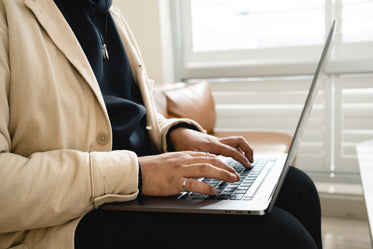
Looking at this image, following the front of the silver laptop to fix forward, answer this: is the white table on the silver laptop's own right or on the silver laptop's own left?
on the silver laptop's own right

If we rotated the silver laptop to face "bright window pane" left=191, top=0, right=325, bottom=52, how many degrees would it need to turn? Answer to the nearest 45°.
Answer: approximately 90° to its right

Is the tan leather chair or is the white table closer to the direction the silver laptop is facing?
the tan leather chair

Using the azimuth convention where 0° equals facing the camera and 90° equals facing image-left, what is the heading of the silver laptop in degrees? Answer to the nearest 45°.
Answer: approximately 90°

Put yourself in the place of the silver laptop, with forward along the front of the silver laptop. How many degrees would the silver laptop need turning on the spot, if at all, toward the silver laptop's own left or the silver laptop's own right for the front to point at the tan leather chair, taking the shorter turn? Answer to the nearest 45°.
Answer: approximately 90° to the silver laptop's own right

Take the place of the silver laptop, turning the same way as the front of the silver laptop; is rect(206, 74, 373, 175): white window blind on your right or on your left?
on your right

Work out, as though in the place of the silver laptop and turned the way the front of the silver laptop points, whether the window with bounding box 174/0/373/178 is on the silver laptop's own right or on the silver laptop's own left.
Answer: on the silver laptop's own right
